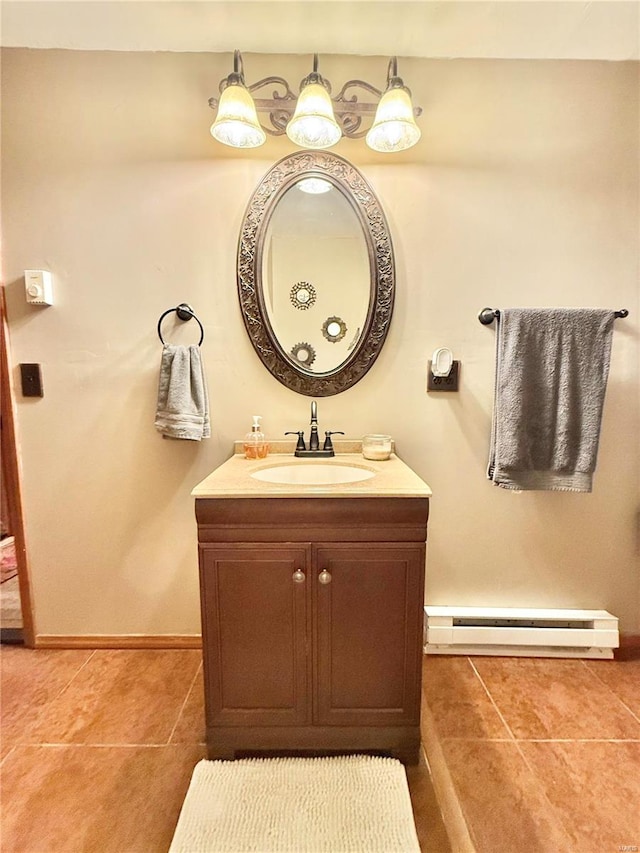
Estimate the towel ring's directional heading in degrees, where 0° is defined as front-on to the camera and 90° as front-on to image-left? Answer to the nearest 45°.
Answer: approximately 0°

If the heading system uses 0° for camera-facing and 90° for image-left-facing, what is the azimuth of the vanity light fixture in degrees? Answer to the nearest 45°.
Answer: approximately 0°

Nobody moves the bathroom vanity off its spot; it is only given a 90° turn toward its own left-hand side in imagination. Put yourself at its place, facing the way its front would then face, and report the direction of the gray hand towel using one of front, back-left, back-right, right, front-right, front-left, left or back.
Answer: back-left

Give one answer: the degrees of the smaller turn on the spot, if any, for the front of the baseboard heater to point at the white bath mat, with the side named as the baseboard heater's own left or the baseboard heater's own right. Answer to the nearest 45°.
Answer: approximately 45° to the baseboard heater's own right

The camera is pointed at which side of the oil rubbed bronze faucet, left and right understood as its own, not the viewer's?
front

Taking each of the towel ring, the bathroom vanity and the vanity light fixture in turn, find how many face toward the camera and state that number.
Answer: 3

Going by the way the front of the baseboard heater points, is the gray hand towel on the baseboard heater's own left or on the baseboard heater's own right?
on the baseboard heater's own right

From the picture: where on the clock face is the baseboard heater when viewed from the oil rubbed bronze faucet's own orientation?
The baseboard heater is roughly at 9 o'clock from the oil rubbed bronze faucet.

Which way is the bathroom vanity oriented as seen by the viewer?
toward the camera
